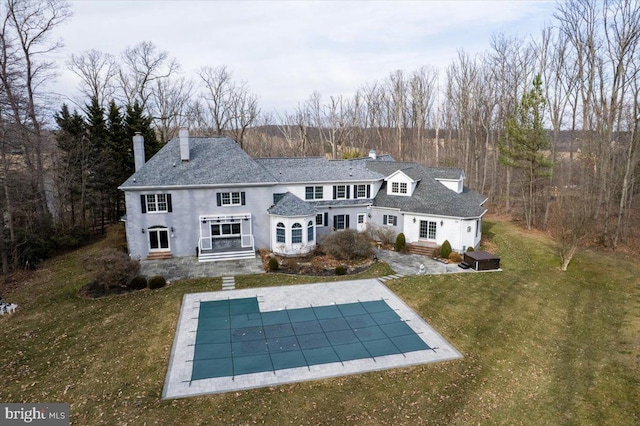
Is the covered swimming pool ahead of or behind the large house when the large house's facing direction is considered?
behind

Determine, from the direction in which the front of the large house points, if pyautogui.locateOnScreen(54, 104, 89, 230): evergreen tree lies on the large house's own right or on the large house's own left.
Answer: on the large house's own left

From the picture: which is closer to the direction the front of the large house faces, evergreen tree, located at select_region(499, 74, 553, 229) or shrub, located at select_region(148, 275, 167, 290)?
the evergreen tree

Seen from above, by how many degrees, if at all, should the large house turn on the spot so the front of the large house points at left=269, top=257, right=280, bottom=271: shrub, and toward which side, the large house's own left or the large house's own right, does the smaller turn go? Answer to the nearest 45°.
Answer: approximately 180°

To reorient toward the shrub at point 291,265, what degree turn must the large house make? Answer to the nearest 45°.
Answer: approximately 135° to its right

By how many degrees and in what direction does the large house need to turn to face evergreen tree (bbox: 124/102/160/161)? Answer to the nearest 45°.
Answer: approximately 45° to its left

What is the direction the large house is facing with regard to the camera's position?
facing away from the viewer
